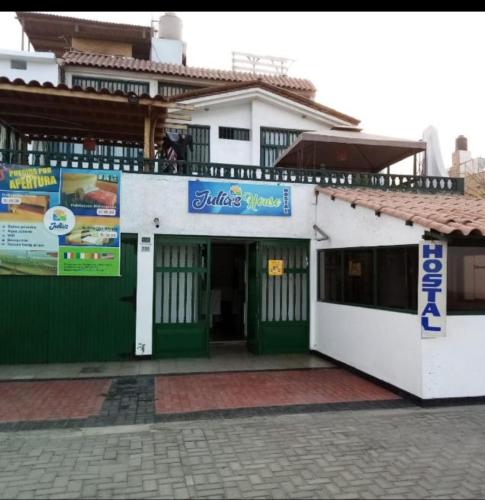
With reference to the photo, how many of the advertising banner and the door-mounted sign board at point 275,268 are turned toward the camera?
2

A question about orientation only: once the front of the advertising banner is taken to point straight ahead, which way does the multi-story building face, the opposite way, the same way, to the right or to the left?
the same way

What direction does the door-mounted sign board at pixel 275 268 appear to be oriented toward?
toward the camera

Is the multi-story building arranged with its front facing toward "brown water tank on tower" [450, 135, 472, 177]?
no

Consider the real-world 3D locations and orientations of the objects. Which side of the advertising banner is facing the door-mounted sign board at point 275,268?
left

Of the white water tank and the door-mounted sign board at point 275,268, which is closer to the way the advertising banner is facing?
the door-mounted sign board

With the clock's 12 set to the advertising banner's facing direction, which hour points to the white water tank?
The white water tank is roughly at 7 o'clock from the advertising banner.

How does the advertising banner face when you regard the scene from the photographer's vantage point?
facing the viewer

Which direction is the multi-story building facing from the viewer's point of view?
toward the camera

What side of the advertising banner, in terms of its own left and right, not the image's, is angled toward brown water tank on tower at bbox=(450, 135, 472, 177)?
left
